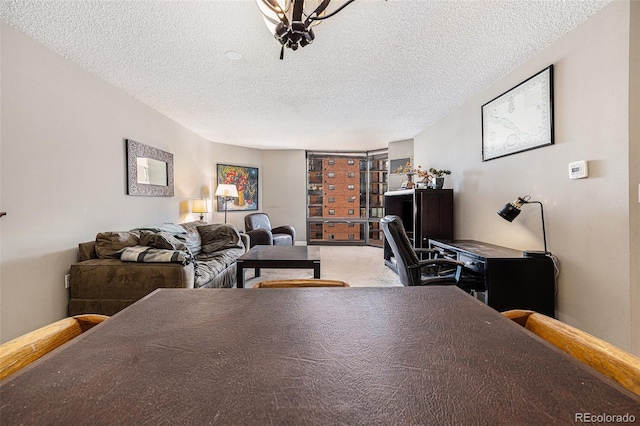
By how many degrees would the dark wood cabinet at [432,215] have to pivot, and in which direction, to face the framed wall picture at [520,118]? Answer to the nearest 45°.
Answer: approximately 90° to its left

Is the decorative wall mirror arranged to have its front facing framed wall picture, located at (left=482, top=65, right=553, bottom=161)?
yes

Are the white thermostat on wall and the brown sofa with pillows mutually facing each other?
yes

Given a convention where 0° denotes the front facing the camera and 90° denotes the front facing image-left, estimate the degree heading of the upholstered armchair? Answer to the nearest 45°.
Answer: approximately 315°

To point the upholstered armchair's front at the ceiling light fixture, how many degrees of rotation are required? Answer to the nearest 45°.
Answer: approximately 45° to its right

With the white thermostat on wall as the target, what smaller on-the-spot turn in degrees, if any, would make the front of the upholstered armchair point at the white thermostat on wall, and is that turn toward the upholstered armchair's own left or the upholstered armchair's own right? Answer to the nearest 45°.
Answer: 0° — it already faces it

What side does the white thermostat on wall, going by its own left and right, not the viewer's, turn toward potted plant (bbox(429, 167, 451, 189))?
right

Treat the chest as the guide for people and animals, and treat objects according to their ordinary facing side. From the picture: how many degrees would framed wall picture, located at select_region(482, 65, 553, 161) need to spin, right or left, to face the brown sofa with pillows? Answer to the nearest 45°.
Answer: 0° — it already faces it

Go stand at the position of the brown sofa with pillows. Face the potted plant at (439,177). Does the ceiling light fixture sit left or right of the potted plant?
right

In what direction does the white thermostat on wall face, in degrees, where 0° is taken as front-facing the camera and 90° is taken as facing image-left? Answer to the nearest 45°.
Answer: approximately 45°
